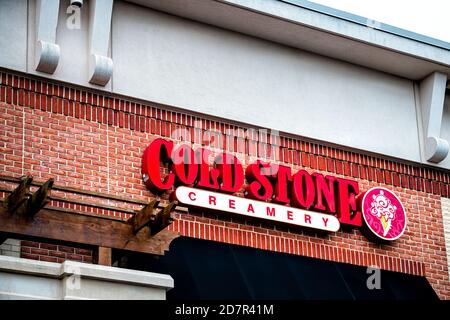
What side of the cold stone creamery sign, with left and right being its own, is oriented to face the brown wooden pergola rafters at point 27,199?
right

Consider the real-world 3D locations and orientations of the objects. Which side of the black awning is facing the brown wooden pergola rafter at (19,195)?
right

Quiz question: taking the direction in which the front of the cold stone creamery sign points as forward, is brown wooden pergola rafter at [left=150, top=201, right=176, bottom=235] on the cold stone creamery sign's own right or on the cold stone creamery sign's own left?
on the cold stone creamery sign's own right

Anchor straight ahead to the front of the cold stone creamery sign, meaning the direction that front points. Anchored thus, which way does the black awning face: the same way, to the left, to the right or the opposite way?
the same way

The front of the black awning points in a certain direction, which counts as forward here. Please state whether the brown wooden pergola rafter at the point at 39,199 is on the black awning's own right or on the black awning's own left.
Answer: on the black awning's own right

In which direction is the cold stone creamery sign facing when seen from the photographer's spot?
facing the viewer and to the right of the viewer

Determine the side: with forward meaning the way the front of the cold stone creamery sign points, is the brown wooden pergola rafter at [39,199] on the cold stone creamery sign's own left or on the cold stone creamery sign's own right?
on the cold stone creamery sign's own right

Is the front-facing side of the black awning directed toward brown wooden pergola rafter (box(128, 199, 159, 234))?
no

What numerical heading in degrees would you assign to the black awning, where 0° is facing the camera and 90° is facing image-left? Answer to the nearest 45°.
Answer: approximately 315°

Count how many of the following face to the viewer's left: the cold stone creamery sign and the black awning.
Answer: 0
